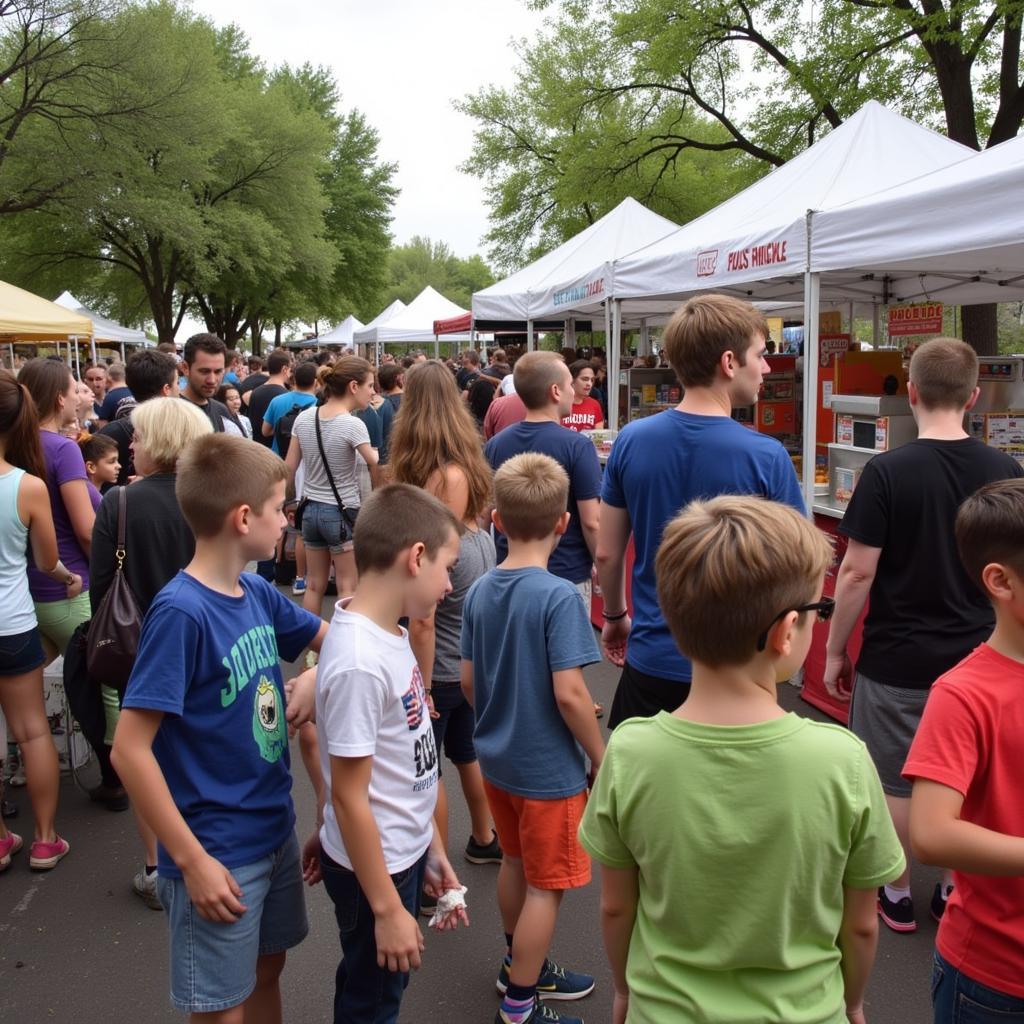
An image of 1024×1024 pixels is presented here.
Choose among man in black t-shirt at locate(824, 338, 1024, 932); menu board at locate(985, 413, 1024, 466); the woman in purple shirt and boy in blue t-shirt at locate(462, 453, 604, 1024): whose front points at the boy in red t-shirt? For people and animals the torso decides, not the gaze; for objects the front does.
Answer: the menu board

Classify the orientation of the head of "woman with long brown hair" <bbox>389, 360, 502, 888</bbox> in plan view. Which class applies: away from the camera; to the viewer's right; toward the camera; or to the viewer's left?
away from the camera

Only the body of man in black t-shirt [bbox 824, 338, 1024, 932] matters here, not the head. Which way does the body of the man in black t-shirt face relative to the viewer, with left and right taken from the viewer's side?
facing away from the viewer

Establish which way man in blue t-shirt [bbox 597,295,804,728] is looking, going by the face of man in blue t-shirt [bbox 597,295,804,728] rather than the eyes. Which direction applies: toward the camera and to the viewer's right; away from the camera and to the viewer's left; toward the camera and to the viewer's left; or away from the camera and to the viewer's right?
away from the camera and to the viewer's right

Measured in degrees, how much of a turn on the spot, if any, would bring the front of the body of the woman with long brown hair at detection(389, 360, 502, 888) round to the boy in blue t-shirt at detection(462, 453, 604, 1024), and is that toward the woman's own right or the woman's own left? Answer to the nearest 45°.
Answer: approximately 180°

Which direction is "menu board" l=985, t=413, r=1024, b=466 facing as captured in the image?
toward the camera

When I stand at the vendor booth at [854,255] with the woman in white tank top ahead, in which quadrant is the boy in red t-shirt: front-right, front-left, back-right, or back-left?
front-left

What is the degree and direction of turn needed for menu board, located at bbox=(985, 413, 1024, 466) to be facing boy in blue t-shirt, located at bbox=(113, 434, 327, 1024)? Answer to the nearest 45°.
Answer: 0° — it already faces them

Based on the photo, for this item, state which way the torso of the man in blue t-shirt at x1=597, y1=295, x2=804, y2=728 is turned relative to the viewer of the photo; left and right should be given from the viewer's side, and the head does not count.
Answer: facing away from the viewer

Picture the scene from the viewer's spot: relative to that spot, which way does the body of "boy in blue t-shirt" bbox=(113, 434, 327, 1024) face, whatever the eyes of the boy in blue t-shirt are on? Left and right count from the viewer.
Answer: facing the viewer and to the right of the viewer

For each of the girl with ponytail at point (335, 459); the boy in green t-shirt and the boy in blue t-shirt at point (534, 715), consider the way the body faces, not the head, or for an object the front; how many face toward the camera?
0

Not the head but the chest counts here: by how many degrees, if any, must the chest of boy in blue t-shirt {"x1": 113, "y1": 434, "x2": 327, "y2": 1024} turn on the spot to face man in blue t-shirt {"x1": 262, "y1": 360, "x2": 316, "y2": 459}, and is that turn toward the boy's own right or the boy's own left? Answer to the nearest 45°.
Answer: approximately 135° to the boy's own left

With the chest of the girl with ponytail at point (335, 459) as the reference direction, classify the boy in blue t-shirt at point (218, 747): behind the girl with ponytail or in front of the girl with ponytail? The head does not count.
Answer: behind

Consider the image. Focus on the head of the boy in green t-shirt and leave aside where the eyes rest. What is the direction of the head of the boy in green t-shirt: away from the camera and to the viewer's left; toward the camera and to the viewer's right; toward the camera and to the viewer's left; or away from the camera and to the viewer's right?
away from the camera and to the viewer's right

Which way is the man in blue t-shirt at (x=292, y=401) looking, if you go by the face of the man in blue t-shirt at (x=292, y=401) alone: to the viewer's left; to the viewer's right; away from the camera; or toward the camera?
away from the camera

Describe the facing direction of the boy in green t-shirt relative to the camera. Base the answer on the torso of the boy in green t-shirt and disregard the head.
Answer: away from the camera

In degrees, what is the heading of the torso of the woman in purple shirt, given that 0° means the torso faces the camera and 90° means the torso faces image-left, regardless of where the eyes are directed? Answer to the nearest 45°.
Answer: approximately 225°
